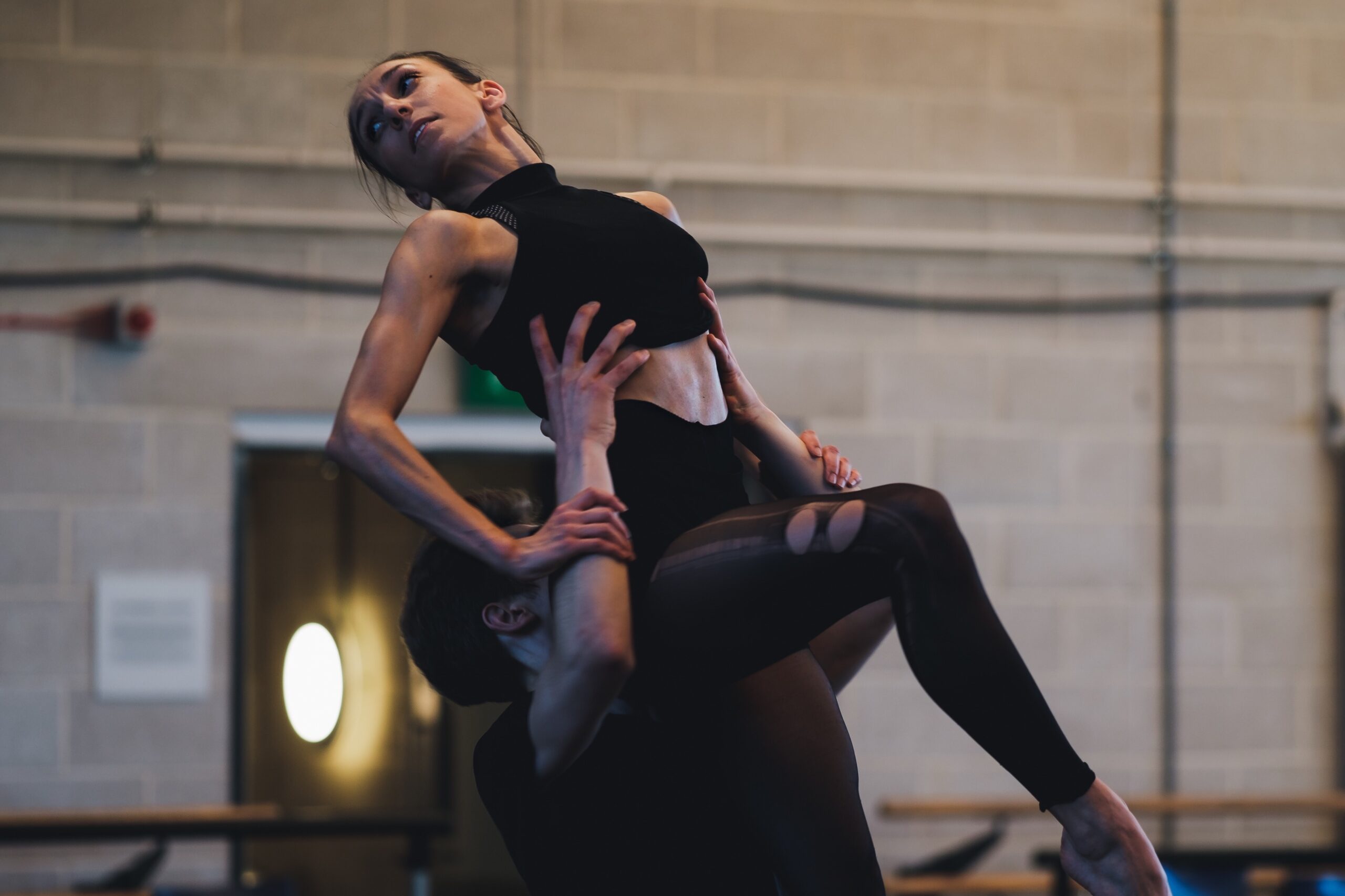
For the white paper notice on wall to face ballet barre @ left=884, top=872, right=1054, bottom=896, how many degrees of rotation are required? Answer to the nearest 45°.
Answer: approximately 90° to its left

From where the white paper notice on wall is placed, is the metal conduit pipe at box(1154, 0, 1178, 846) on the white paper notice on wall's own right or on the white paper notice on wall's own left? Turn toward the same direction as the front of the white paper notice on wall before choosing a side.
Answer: on the white paper notice on wall's own left

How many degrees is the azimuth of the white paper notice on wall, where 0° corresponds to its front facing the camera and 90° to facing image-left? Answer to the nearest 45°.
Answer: approximately 0°

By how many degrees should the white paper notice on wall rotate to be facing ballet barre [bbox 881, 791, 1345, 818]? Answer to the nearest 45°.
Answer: approximately 90° to its left

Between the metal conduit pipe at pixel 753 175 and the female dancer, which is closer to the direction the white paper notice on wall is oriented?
the female dancer

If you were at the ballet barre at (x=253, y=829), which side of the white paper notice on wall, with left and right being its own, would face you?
front

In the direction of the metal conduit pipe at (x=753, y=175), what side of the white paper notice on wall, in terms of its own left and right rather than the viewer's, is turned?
left

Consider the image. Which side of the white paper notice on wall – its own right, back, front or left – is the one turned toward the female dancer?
front
